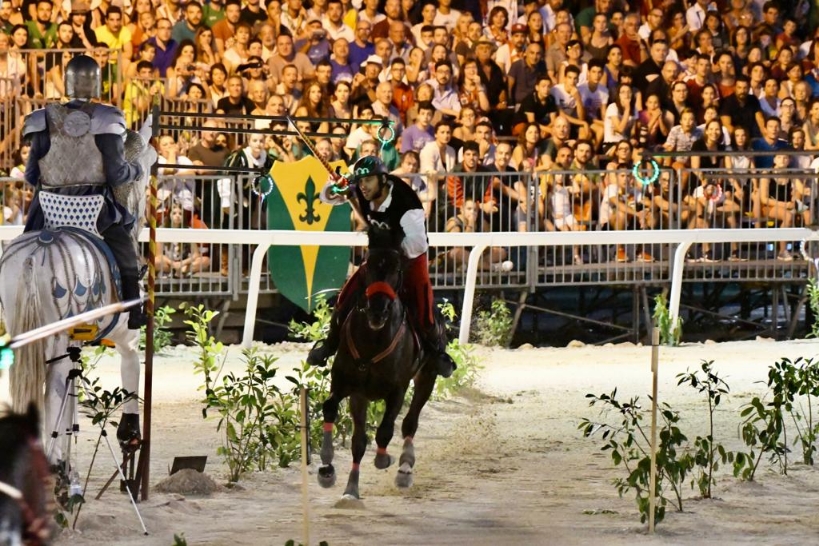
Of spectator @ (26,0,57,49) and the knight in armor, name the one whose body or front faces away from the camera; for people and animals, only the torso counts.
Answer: the knight in armor

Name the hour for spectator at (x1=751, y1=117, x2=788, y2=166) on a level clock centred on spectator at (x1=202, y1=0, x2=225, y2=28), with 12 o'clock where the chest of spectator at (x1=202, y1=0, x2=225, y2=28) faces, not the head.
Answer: spectator at (x1=751, y1=117, x2=788, y2=166) is roughly at 9 o'clock from spectator at (x1=202, y1=0, x2=225, y2=28).

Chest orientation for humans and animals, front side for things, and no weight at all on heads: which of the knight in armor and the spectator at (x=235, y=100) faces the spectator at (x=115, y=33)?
the knight in armor

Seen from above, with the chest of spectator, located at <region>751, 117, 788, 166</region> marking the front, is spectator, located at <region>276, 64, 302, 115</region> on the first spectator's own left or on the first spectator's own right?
on the first spectator's own right

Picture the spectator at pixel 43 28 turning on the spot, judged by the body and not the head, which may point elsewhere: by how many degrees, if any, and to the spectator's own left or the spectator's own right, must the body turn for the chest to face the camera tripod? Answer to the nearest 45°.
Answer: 0° — they already face it
